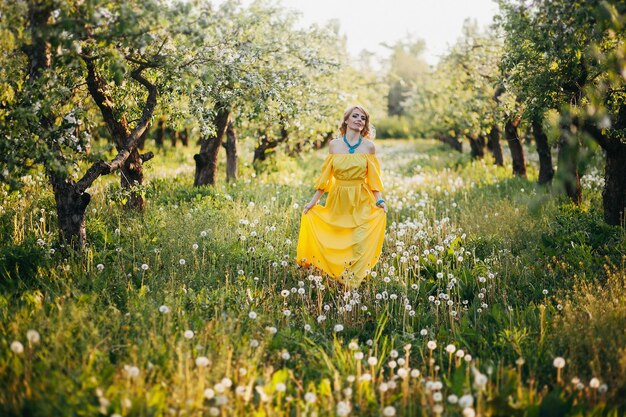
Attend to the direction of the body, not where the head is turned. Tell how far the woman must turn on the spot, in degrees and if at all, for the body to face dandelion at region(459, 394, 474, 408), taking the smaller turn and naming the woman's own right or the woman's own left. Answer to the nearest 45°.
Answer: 0° — they already face it

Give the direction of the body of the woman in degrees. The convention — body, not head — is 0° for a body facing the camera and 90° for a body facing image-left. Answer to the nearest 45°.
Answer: approximately 0°

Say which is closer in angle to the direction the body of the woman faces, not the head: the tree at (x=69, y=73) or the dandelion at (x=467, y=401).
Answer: the dandelion

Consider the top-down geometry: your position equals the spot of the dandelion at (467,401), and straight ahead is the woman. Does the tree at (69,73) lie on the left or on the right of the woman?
left
